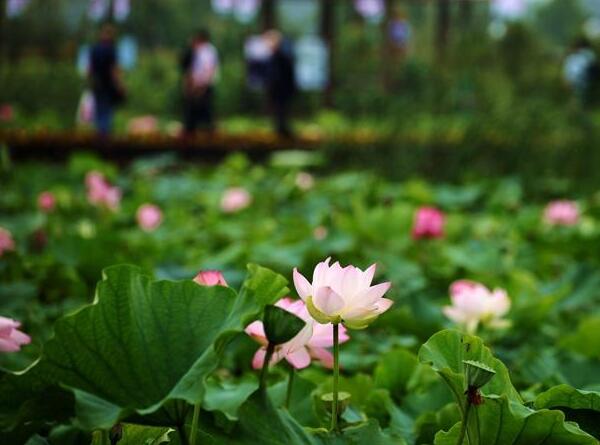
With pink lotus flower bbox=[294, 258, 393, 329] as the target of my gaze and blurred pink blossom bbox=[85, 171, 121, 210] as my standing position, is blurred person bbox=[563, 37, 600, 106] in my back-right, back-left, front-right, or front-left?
back-left

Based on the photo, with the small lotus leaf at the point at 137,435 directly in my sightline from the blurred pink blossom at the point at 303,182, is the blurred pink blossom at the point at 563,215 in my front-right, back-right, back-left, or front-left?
front-left
